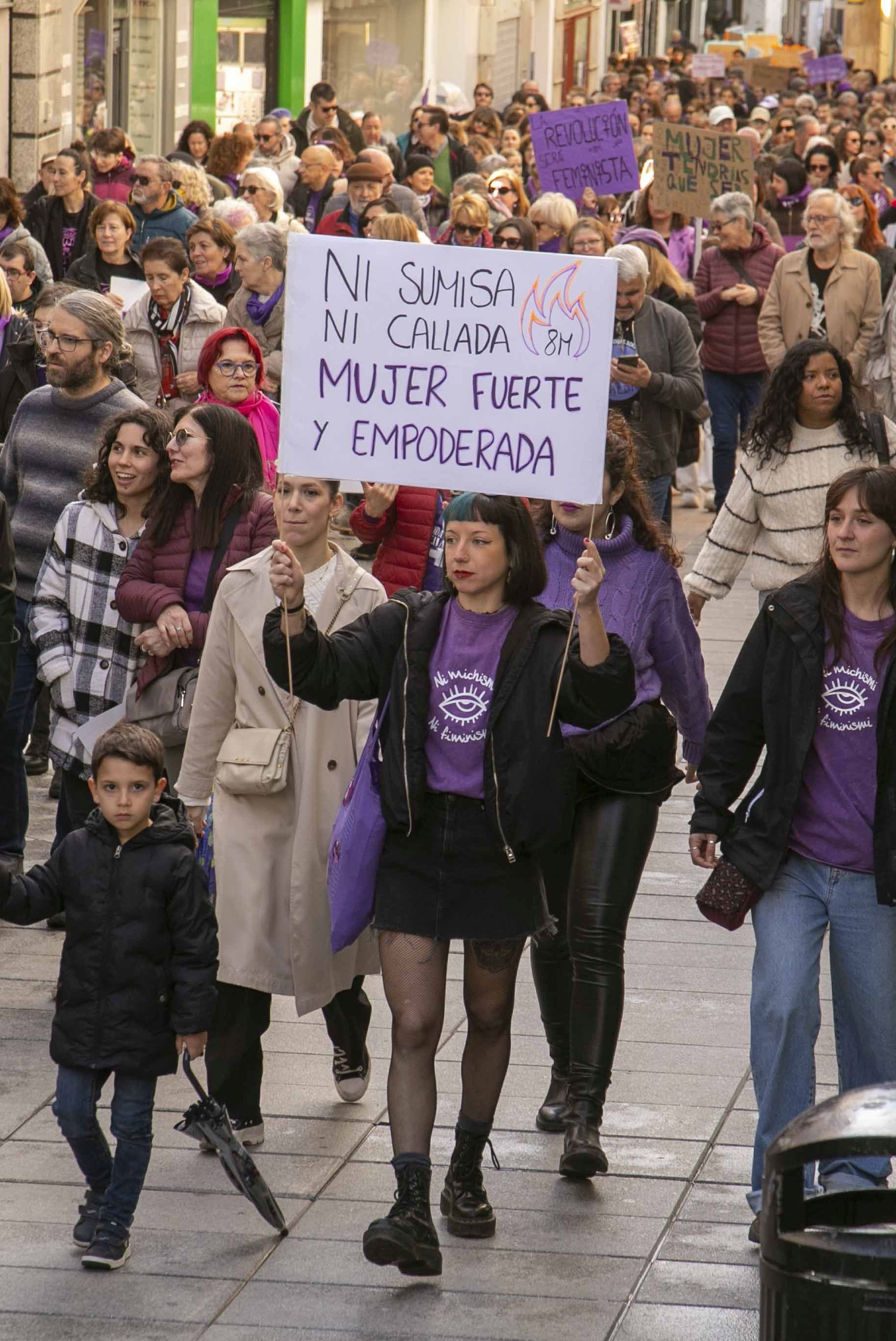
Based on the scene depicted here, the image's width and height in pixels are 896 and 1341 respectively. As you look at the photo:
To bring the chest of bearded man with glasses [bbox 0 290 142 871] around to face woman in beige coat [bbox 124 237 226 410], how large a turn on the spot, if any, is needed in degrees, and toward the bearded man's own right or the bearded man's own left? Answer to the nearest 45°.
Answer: approximately 135° to the bearded man's own right

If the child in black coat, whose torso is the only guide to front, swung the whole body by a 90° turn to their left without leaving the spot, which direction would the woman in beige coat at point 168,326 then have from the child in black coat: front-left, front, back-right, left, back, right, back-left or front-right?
left

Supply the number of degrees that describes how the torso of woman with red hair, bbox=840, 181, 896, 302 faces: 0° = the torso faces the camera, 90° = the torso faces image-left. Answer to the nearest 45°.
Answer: approximately 45°

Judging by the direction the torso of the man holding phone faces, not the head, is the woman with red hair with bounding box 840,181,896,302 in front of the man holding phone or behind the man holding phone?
behind

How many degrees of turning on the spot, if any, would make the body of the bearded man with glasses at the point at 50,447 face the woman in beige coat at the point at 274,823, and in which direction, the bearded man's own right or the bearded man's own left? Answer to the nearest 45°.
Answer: approximately 45° to the bearded man's own left

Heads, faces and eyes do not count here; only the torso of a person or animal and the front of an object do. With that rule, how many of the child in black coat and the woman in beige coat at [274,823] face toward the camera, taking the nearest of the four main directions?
2

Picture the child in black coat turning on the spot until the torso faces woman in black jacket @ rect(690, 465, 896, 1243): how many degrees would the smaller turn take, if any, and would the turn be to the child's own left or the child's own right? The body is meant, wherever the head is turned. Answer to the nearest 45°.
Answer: approximately 90° to the child's own left

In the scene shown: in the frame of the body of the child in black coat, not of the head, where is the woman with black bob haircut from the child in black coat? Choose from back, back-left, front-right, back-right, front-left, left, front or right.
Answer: left

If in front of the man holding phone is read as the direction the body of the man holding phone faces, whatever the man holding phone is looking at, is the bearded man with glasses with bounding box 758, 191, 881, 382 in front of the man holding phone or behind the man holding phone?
behind

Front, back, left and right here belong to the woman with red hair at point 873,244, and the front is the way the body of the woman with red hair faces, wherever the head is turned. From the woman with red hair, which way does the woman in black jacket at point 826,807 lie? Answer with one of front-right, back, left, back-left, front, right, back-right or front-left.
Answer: front-left

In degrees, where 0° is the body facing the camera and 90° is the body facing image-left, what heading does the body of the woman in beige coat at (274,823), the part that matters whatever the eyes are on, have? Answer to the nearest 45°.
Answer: approximately 0°

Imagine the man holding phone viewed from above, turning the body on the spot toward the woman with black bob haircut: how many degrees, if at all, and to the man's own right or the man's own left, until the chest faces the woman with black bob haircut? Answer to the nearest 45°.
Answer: approximately 45° to the man's own left

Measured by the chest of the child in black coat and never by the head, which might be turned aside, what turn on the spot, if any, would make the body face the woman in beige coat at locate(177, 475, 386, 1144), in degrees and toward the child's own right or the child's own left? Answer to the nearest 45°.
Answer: approximately 135° to the child's own left
